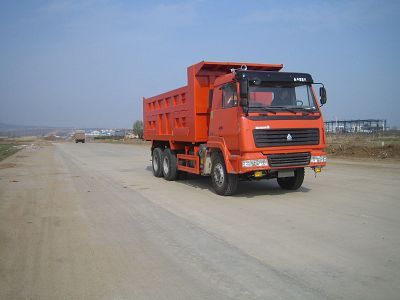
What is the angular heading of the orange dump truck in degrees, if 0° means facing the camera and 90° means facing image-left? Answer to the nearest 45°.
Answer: approximately 315°
